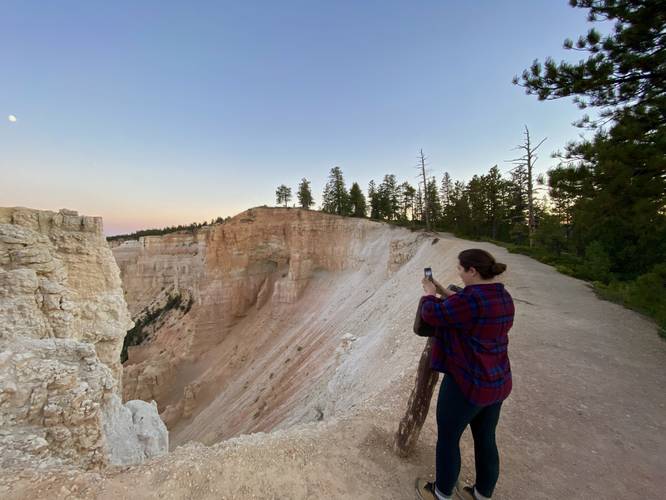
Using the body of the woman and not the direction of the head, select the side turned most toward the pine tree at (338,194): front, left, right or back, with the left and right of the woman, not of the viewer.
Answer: front

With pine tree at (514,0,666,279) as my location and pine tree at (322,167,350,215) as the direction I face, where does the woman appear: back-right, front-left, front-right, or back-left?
back-left

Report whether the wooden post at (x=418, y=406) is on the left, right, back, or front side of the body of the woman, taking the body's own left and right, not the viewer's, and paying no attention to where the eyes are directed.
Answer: front

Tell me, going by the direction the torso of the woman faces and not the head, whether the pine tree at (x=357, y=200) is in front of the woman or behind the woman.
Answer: in front

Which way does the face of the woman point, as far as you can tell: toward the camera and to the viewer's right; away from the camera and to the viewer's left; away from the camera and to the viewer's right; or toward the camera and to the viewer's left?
away from the camera and to the viewer's left

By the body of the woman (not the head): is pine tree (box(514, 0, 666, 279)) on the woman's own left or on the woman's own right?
on the woman's own right

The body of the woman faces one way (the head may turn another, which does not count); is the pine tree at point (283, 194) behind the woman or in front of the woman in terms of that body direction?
in front

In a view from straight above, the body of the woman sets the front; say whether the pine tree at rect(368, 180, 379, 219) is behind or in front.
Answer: in front

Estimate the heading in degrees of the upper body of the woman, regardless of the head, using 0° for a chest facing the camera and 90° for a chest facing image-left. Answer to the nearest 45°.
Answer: approximately 135°

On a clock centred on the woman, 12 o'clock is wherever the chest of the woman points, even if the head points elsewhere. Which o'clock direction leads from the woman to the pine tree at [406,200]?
The pine tree is roughly at 1 o'clock from the woman.
